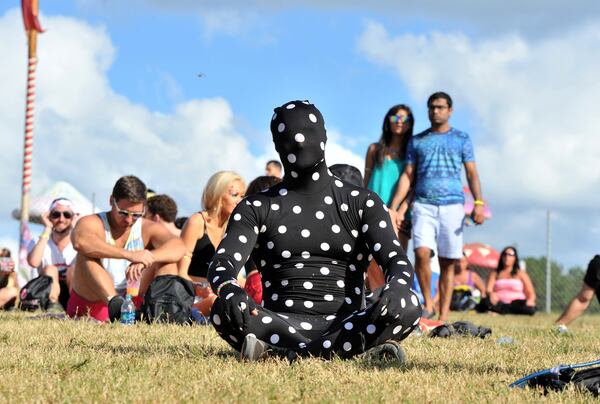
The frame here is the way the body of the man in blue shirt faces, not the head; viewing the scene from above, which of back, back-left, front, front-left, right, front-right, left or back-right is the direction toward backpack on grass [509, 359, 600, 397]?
front

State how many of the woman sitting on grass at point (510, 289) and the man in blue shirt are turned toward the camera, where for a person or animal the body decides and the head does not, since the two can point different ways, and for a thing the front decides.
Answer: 2

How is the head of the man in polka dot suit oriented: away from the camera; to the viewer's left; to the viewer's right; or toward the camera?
toward the camera

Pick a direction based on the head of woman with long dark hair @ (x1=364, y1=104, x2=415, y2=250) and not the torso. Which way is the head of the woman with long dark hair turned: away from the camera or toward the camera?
toward the camera

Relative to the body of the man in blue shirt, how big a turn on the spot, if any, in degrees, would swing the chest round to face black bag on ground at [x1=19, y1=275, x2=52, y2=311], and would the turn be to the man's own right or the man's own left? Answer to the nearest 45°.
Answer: approximately 90° to the man's own right

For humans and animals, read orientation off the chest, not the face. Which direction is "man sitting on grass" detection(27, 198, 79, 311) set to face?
toward the camera

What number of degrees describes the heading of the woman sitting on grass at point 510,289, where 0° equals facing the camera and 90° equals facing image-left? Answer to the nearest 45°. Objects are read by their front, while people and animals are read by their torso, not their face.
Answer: approximately 0°

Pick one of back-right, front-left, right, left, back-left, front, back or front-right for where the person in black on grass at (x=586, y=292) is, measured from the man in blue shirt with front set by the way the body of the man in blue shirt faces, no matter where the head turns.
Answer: left

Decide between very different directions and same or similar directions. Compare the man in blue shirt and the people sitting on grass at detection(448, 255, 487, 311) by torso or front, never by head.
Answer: same or similar directions

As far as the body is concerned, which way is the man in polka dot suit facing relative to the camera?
toward the camera

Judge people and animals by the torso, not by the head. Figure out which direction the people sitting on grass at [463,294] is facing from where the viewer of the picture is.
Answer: facing the viewer

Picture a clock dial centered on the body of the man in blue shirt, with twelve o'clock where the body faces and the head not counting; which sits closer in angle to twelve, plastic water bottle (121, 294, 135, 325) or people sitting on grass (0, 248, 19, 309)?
the plastic water bottle

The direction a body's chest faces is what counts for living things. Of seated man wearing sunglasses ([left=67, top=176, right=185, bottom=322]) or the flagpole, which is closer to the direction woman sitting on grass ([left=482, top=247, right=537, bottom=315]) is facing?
the seated man wearing sunglasses
